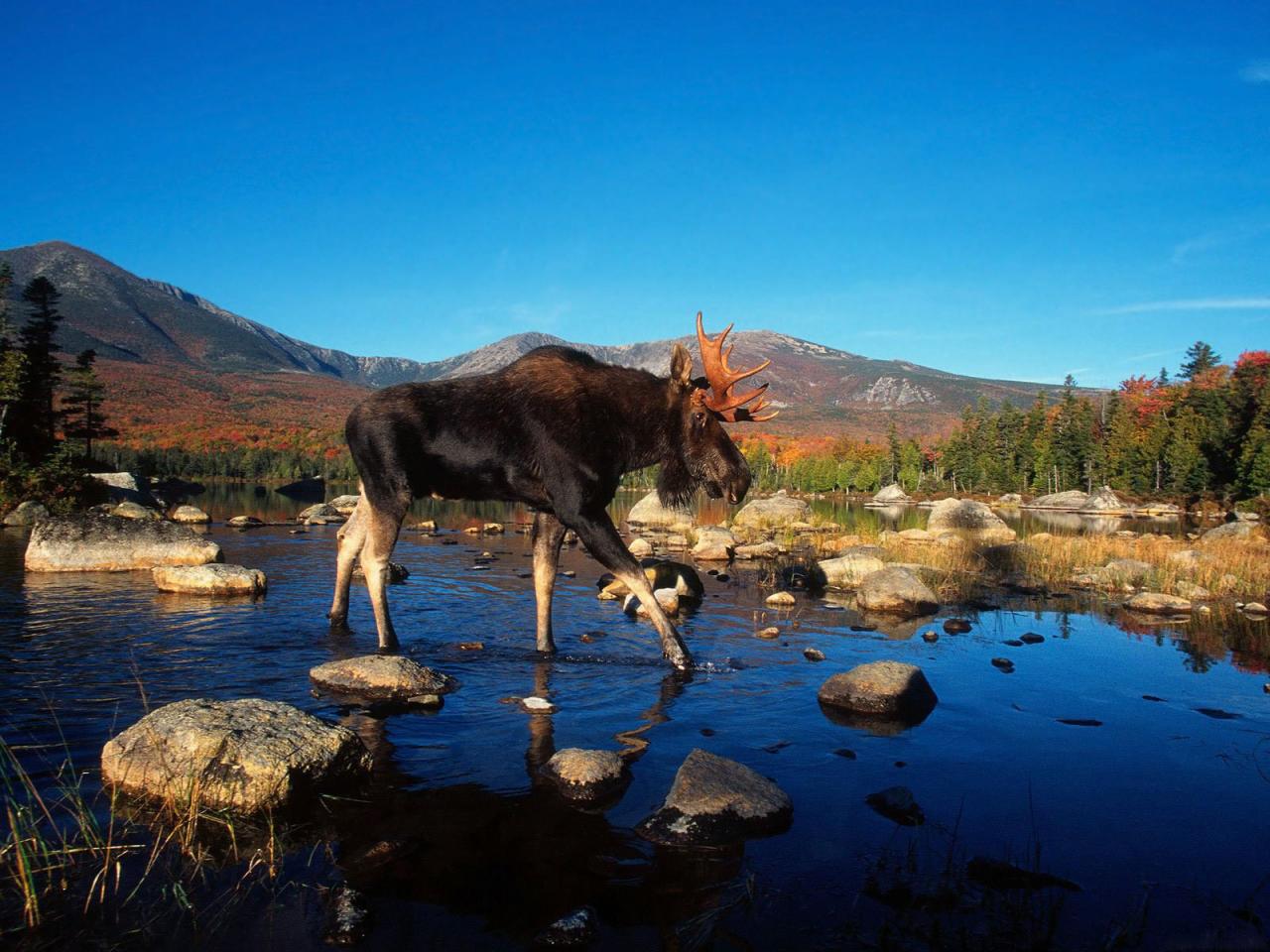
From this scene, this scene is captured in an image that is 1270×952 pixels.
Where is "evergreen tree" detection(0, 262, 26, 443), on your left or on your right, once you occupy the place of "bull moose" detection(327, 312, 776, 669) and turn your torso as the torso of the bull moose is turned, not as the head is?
on your left

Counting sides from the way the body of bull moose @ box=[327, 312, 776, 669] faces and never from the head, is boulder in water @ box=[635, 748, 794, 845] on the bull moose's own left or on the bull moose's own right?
on the bull moose's own right

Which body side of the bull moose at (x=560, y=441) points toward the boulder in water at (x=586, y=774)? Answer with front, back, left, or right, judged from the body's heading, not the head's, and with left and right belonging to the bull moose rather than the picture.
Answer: right

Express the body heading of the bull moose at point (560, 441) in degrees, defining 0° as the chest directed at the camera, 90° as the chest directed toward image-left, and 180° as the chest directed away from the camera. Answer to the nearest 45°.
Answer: approximately 270°

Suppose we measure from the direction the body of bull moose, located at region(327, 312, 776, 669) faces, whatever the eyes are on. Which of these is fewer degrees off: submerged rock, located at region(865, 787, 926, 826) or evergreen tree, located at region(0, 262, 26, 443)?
the submerged rock

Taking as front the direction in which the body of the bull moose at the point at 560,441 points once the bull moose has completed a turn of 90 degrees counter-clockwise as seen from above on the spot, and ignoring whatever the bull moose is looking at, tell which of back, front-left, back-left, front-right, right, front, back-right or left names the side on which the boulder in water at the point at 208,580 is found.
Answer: front-left

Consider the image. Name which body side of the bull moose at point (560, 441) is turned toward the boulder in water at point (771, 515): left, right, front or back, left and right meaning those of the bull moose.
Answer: left

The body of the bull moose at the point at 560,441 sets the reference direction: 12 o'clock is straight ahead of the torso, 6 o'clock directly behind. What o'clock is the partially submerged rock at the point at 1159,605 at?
The partially submerged rock is roughly at 11 o'clock from the bull moose.

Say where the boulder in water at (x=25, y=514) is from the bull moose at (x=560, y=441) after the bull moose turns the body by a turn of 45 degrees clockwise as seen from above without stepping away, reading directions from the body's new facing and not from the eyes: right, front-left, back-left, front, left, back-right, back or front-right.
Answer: back

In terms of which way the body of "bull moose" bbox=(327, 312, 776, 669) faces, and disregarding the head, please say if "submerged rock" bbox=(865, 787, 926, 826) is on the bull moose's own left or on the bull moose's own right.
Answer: on the bull moose's own right

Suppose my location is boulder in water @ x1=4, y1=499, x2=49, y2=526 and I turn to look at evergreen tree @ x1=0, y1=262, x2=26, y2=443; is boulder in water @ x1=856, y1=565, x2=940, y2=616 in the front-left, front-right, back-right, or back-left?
back-right
